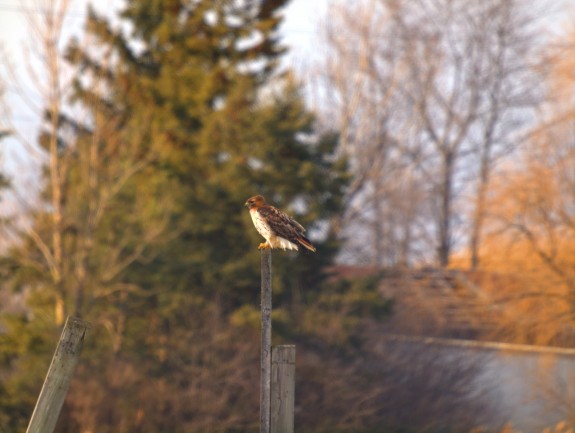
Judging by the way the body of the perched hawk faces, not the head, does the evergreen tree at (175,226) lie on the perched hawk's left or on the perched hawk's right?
on the perched hawk's right

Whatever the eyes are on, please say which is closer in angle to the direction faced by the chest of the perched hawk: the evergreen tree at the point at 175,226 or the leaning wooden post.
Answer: the leaning wooden post

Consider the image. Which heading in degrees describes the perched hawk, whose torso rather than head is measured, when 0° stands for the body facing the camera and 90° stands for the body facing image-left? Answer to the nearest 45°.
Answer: approximately 90°
